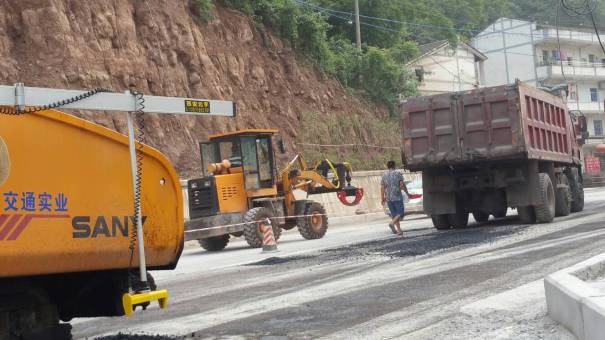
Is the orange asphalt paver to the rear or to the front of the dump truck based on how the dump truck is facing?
to the rear

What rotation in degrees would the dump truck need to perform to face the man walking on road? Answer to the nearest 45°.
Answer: approximately 135° to its left

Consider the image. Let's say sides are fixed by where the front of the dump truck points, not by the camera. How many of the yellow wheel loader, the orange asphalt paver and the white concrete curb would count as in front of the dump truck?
0

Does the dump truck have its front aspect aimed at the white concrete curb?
no

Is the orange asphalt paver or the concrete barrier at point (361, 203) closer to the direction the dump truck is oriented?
the concrete barrier

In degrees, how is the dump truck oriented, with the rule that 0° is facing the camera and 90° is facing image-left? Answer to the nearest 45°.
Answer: approximately 225°

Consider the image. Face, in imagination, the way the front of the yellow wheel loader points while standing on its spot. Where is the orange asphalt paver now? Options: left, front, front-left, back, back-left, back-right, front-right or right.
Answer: back-right

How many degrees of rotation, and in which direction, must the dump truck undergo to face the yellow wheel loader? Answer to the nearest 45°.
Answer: approximately 135° to its left

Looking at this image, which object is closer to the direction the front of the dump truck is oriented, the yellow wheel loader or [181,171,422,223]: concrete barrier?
the concrete barrier

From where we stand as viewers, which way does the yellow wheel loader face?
facing away from the viewer and to the right of the viewer

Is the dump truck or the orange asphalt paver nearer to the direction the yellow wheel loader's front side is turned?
the dump truck

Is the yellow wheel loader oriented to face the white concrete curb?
no

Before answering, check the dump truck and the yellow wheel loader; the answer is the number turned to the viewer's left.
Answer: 0
